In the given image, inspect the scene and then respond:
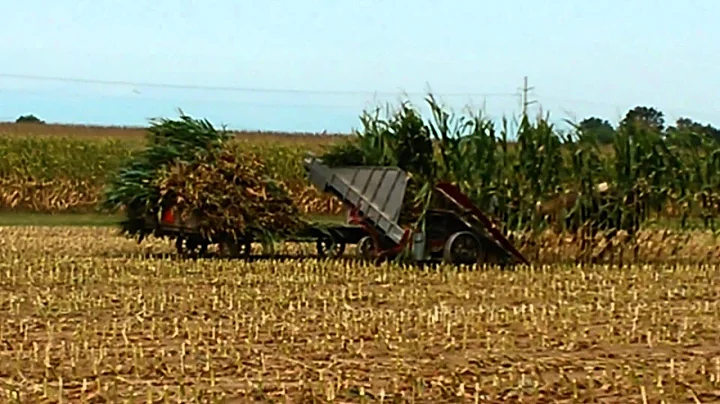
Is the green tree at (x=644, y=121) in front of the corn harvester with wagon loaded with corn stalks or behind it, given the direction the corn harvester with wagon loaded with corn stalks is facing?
in front

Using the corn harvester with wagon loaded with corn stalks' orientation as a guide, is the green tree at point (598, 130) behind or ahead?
ahead

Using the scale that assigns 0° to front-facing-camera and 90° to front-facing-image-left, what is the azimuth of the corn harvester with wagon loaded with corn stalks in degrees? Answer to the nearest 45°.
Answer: approximately 270°

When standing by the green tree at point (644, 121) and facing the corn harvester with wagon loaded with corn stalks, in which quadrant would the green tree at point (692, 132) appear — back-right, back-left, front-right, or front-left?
back-left

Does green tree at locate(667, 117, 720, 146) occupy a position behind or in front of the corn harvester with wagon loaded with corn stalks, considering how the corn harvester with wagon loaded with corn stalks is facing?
in front
